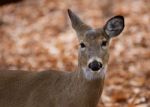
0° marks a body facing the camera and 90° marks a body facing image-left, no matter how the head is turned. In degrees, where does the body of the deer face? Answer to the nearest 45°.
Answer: approximately 270°
